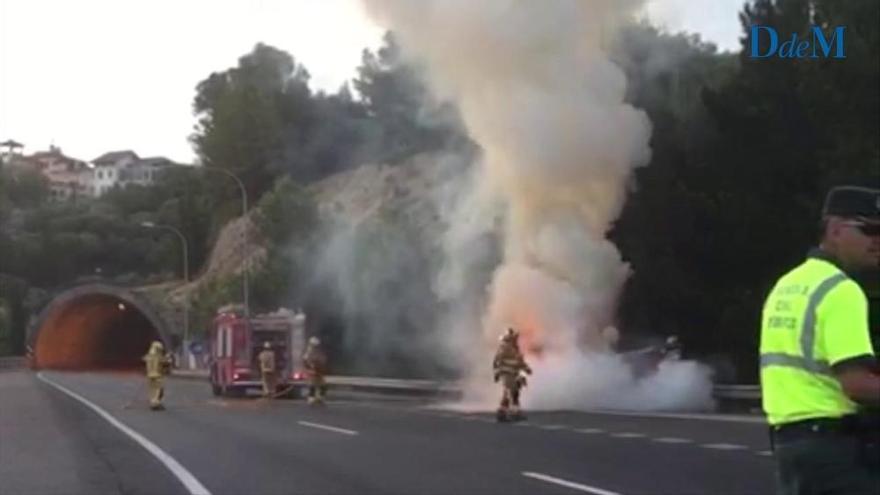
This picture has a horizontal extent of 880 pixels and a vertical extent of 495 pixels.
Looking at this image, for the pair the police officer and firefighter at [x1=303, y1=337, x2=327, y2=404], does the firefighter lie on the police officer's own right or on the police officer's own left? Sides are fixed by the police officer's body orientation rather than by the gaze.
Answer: on the police officer's own left

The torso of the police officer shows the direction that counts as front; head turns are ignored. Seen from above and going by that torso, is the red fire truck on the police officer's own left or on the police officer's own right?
on the police officer's own left

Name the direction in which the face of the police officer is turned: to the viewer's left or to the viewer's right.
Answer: to the viewer's right

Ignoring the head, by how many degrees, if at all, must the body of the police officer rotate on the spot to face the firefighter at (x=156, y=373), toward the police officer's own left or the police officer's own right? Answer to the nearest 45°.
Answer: approximately 90° to the police officer's own left

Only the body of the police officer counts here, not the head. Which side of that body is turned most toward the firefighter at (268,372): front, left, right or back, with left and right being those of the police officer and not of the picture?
left

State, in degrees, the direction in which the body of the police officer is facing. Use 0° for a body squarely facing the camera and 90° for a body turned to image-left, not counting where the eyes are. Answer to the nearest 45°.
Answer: approximately 225°

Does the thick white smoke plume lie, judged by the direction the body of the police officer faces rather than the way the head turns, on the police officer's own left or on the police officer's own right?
on the police officer's own left
